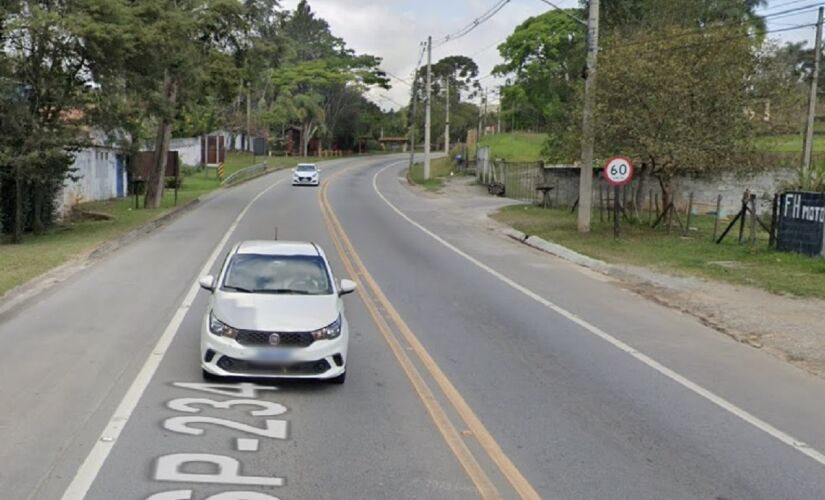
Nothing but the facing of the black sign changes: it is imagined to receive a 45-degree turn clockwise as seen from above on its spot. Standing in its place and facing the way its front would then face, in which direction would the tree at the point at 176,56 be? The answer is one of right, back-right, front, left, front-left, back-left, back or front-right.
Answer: front-right

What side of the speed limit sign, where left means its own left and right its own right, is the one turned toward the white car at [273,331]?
front

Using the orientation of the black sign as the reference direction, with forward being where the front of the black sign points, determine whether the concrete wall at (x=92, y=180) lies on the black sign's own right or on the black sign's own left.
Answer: on the black sign's own right

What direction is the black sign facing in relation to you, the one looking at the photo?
facing the viewer

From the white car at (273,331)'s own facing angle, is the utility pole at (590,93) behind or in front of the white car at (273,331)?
behind

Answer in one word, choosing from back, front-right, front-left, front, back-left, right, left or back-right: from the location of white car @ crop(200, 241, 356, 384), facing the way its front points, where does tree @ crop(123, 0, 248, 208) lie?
back

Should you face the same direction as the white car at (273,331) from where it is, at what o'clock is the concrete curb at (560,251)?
The concrete curb is roughly at 7 o'clock from the white car.

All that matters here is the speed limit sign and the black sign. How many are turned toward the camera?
2

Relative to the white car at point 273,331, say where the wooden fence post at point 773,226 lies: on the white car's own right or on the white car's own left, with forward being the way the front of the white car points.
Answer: on the white car's own left

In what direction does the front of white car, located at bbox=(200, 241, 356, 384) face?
toward the camera

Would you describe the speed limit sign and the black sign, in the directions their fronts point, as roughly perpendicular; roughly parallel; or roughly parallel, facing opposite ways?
roughly parallel

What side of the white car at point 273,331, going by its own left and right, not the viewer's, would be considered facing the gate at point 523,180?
back

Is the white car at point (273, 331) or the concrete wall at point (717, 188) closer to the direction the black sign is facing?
the white car

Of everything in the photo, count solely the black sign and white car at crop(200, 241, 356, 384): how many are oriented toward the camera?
2

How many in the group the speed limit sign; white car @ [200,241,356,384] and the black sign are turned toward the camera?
3

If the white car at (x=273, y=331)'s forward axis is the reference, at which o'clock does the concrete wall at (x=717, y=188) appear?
The concrete wall is roughly at 7 o'clock from the white car.
